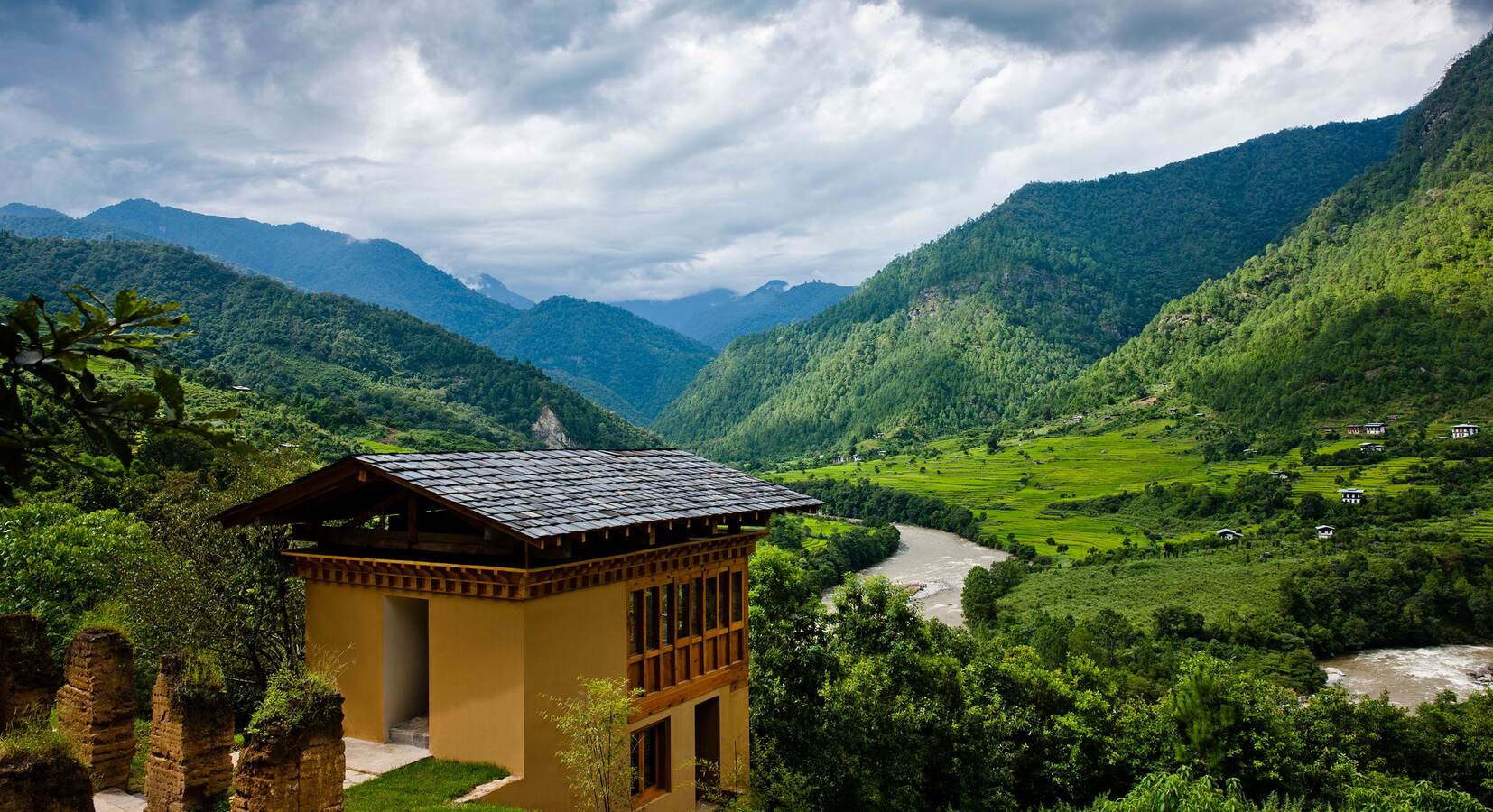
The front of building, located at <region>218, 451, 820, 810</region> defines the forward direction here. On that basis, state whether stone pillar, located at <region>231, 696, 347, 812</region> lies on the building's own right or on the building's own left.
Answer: on the building's own right

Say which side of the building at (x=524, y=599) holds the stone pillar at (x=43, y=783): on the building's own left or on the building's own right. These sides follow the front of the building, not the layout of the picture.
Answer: on the building's own right

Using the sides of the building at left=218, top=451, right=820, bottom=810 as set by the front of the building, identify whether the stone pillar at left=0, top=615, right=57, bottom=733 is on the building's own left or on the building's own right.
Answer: on the building's own right

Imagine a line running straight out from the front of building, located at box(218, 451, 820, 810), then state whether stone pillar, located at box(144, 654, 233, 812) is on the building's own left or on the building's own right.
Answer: on the building's own right

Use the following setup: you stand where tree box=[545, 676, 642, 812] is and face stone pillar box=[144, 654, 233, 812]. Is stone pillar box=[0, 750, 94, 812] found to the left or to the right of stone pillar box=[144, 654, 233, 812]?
left
